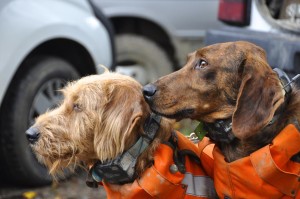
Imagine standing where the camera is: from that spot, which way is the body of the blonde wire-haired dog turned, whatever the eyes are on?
to the viewer's left

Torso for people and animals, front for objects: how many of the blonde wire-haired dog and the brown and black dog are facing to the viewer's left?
2

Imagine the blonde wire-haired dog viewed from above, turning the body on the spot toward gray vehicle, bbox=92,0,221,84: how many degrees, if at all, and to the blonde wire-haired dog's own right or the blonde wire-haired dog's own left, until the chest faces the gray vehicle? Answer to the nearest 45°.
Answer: approximately 90° to the blonde wire-haired dog's own right

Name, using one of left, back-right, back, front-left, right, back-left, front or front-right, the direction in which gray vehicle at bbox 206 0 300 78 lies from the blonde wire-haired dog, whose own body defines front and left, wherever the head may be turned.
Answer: back-right

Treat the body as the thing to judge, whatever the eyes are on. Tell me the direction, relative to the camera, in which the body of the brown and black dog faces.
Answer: to the viewer's left

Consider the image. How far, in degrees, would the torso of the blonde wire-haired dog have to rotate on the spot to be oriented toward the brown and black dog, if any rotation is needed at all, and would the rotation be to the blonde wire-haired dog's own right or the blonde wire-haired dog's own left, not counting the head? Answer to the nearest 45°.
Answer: approximately 180°

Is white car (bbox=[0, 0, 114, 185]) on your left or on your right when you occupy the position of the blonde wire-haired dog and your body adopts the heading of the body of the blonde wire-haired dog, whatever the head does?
on your right

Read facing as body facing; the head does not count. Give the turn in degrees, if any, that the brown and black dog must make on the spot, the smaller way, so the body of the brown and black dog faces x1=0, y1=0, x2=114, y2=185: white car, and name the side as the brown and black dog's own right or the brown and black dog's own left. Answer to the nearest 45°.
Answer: approximately 45° to the brown and black dog's own right

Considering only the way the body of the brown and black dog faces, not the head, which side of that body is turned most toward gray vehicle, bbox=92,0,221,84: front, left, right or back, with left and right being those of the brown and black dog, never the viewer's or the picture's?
right
